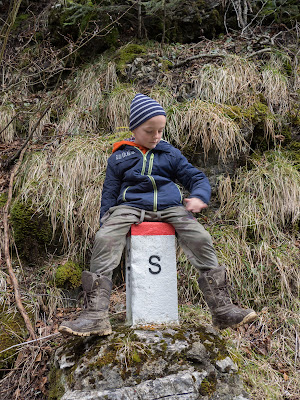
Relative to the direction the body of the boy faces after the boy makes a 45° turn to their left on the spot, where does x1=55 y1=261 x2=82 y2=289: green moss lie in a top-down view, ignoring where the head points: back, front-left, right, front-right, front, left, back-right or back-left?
back

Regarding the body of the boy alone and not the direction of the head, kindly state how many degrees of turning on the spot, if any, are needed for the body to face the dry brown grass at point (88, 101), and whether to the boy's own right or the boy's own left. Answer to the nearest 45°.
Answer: approximately 180°

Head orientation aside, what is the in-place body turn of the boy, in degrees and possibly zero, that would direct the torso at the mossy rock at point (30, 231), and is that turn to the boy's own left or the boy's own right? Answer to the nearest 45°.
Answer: approximately 135° to the boy's own right

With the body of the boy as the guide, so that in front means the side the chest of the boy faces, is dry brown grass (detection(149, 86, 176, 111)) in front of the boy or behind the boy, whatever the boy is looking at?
behind

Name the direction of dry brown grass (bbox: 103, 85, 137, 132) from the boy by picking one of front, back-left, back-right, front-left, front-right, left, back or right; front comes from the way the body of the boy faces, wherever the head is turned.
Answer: back

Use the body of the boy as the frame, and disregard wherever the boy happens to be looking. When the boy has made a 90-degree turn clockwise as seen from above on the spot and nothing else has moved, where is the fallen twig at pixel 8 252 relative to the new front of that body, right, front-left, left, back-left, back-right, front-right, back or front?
front-right

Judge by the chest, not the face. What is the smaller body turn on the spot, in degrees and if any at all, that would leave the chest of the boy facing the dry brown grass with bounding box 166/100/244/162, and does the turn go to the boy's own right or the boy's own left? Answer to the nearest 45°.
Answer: approximately 180°

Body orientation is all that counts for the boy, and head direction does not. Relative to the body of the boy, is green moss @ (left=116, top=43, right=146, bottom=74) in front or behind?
behind

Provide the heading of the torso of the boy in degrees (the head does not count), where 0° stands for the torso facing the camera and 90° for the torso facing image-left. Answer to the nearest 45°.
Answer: approximately 0°

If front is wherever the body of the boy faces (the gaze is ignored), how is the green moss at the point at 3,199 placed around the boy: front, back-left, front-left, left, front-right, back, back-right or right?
back-right

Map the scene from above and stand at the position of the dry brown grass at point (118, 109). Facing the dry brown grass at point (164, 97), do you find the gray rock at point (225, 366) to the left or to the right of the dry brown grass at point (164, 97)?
right

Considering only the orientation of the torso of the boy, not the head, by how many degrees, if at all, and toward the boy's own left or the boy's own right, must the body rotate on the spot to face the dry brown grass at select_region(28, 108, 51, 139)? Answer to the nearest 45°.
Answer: approximately 135° to the boy's own right
